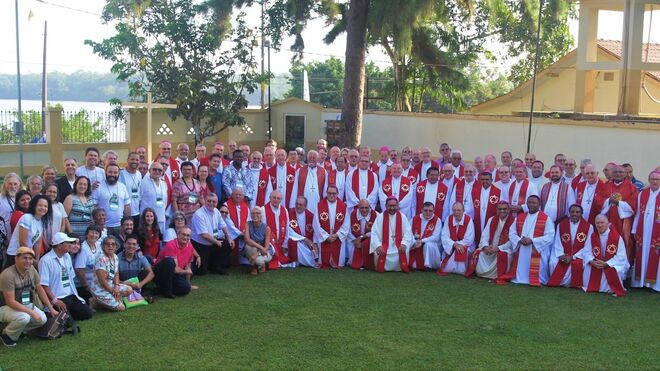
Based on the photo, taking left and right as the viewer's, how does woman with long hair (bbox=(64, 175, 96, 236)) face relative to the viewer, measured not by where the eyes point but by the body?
facing the viewer and to the right of the viewer

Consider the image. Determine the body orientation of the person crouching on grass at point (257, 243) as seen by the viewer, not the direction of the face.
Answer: toward the camera

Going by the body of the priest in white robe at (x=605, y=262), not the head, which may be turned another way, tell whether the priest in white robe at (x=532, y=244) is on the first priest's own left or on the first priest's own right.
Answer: on the first priest's own right

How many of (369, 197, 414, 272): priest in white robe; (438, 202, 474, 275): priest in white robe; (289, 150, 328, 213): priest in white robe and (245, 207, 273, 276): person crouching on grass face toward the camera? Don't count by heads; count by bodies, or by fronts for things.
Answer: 4

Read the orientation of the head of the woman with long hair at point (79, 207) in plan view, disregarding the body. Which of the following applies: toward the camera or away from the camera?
toward the camera

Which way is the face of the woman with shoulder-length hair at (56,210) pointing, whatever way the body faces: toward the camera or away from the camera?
toward the camera

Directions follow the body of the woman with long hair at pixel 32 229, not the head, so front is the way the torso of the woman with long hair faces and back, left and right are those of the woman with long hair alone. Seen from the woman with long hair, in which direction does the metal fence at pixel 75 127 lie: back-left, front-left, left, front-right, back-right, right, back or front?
back-left

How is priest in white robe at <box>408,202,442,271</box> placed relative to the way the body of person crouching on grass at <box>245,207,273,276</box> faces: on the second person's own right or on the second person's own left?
on the second person's own left

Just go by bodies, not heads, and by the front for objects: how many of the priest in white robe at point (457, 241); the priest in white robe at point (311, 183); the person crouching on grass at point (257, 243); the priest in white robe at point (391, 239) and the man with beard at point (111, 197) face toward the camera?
5

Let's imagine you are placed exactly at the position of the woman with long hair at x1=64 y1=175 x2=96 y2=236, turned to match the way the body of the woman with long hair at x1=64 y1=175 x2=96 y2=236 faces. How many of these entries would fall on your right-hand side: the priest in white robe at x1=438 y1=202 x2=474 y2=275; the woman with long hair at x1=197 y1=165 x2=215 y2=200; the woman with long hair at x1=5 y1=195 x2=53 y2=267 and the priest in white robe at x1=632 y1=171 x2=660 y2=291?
1

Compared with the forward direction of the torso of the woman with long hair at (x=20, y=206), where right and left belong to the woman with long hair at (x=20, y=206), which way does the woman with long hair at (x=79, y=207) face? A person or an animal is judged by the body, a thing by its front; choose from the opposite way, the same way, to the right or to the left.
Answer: the same way

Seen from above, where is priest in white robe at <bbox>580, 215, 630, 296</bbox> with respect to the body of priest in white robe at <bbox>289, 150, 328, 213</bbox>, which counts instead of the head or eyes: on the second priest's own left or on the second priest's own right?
on the second priest's own left

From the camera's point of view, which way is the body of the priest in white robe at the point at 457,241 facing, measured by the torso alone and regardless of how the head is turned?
toward the camera

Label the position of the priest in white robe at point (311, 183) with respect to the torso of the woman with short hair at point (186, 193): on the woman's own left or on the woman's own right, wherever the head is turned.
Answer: on the woman's own left

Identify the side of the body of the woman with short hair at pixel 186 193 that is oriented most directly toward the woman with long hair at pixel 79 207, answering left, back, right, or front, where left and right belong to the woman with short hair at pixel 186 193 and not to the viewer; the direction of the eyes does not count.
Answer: right

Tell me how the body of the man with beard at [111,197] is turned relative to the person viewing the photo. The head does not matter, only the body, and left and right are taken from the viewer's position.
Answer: facing the viewer

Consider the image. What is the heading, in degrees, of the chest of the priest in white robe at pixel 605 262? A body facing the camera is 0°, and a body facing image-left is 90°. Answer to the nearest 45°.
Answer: approximately 45°

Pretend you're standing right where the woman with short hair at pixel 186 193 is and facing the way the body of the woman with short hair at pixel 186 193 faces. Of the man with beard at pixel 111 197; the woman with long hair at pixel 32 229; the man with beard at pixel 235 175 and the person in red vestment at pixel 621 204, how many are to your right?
2

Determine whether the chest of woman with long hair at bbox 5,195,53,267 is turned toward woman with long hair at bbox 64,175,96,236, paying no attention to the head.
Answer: no
